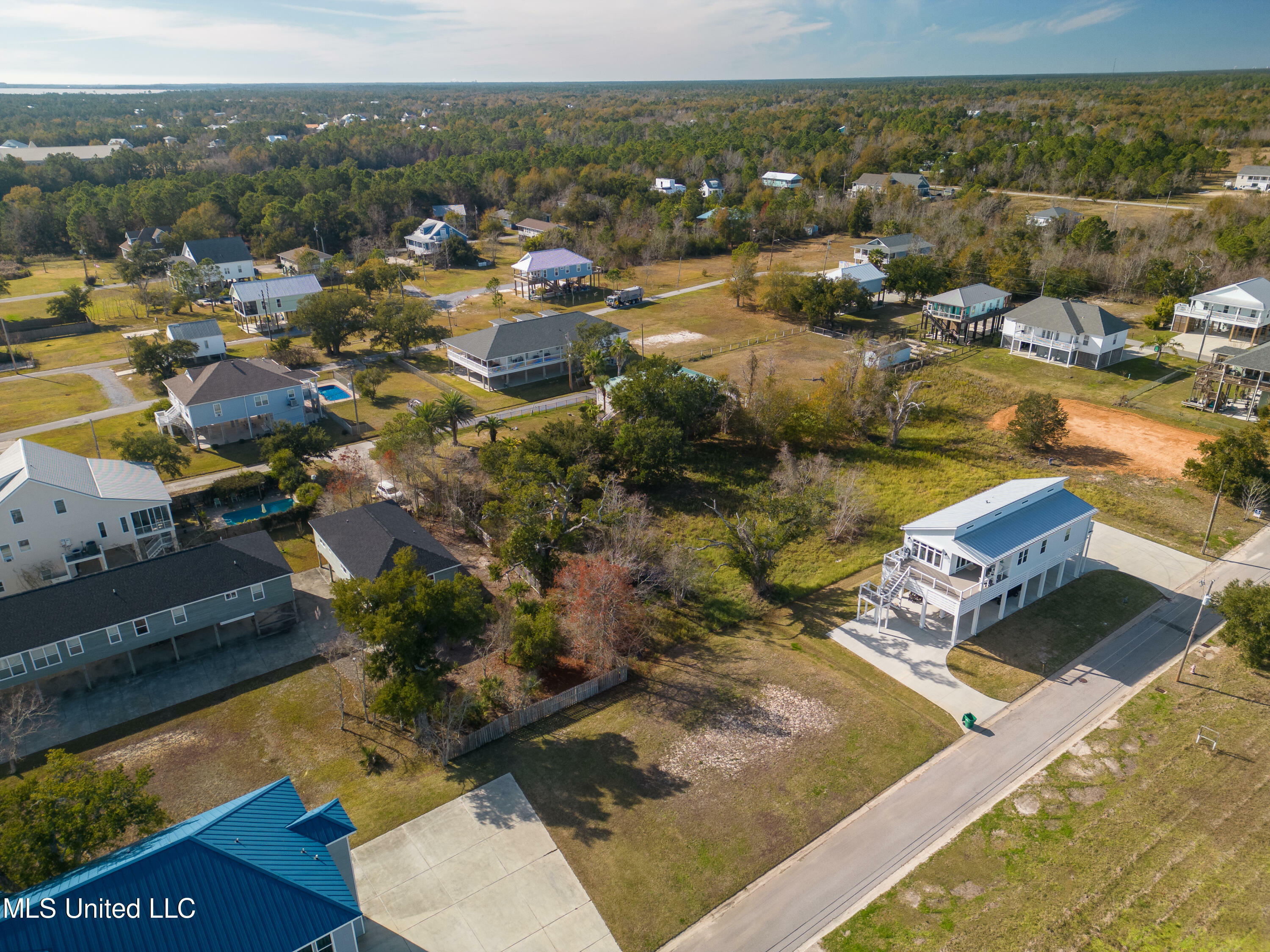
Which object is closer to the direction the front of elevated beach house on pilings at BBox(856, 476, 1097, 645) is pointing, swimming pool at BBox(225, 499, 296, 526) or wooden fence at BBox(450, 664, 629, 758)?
the wooden fence

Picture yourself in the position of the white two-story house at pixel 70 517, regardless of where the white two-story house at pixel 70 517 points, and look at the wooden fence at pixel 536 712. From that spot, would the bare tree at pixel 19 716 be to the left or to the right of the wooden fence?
right

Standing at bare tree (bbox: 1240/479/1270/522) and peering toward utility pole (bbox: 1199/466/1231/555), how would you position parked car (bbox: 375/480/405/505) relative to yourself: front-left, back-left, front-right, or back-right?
front-right

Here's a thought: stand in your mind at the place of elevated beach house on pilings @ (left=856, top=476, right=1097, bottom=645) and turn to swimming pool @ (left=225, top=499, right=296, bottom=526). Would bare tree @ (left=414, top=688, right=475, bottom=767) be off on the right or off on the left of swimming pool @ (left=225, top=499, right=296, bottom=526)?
left

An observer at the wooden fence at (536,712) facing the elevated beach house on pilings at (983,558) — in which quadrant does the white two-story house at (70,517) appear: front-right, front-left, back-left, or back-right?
back-left
